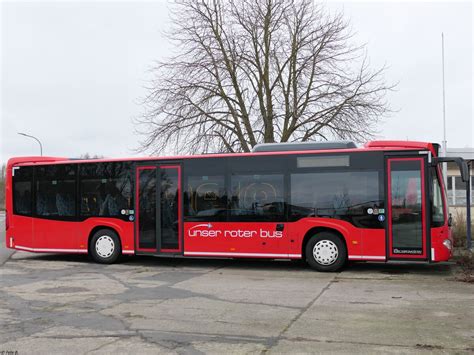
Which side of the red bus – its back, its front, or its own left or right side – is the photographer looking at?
right
